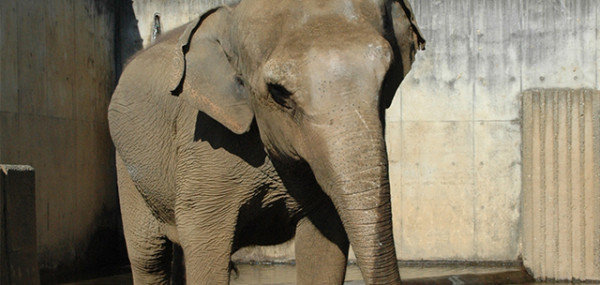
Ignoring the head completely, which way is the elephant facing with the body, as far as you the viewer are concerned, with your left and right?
facing the viewer and to the right of the viewer

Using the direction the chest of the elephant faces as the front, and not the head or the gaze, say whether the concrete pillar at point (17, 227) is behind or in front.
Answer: behind
